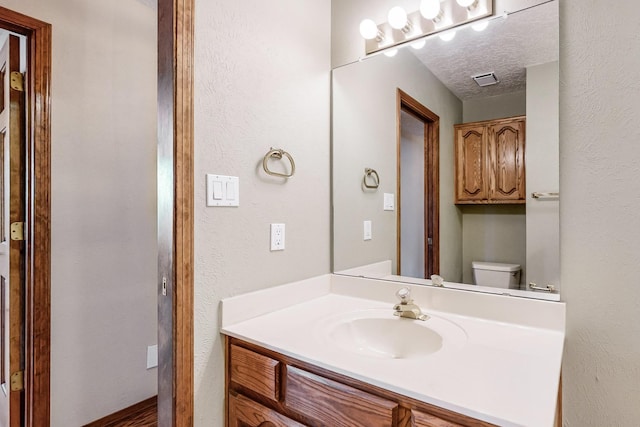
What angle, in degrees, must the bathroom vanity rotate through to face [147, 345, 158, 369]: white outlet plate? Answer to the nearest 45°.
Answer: approximately 90° to its right

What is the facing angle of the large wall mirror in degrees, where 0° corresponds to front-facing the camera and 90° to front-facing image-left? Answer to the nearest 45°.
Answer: approximately 45°

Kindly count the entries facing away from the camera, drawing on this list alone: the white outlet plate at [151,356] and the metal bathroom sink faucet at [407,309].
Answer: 0

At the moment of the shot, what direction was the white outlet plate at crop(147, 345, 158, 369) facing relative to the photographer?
facing the viewer and to the right of the viewer
